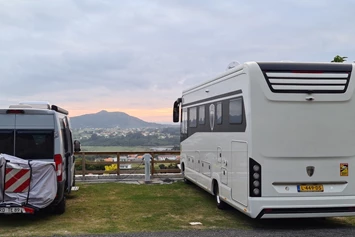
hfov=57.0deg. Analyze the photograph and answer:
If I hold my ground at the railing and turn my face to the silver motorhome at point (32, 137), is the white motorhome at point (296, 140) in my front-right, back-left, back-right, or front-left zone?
front-left

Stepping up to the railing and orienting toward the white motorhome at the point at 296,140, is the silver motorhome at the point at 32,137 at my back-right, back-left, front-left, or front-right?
front-right

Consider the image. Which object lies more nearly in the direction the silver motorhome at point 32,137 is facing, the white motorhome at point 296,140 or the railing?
the railing

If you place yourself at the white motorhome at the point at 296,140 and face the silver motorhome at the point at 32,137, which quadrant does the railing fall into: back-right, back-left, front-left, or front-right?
front-right

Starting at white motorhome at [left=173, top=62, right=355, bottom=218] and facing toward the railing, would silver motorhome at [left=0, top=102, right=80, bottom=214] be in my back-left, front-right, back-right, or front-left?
front-left

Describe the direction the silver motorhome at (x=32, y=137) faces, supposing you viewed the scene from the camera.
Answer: facing away from the viewer

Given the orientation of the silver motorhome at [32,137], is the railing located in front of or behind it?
in front

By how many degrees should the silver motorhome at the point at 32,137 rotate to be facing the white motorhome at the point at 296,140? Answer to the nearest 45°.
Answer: approximately 135° to its right
